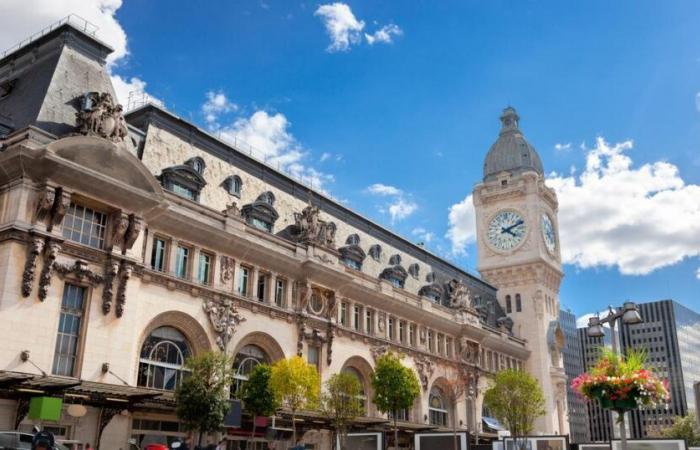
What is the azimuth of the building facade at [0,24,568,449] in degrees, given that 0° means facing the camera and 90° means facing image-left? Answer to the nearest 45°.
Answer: approximately 315°

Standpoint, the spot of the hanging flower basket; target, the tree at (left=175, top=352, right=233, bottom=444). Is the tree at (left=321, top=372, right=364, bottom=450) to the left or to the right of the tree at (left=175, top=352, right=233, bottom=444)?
right

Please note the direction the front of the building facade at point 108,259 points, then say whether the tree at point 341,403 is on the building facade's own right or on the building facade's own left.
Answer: on the building facade's own left

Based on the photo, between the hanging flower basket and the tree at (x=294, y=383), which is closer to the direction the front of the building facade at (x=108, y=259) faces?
the hanging flower basket

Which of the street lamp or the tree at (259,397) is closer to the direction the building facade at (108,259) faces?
the street lamp

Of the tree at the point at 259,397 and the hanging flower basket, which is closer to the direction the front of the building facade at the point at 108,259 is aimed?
the hanging flower basket

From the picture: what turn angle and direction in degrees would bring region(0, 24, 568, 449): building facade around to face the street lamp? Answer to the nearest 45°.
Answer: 0° — it already faces it

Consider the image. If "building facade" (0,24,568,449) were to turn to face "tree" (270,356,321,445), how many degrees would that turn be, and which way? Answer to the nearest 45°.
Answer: approximately 45° to its left

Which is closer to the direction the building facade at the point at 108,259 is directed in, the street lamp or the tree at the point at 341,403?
the street lamp
